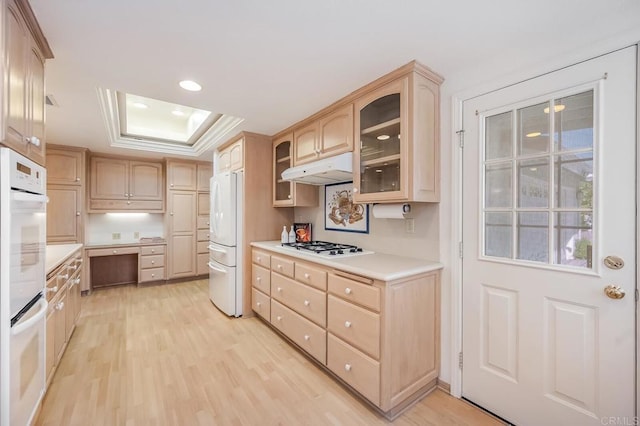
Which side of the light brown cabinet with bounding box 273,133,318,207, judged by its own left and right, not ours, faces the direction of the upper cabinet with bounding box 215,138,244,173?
right

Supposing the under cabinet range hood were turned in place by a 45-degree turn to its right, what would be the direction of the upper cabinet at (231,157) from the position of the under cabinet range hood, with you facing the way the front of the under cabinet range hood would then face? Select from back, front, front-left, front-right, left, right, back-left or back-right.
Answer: front-right

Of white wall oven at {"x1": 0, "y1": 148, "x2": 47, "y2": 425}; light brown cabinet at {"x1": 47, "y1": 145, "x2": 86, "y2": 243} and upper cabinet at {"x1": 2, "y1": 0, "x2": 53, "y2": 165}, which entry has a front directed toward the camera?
the light brown cabinet

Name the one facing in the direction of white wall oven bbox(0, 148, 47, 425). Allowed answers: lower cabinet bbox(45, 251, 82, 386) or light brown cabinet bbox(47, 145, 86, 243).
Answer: the light brown cabinet

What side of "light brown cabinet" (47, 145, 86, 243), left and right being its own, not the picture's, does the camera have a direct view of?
front

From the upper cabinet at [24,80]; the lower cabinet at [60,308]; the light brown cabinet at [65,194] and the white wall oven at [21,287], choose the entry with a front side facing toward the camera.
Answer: the light brown cabinet

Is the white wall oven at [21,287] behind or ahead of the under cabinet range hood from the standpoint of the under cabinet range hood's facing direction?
ahead

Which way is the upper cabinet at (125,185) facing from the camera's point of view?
toward the camera

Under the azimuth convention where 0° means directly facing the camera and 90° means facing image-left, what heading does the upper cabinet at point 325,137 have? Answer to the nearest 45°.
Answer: approximately 45°

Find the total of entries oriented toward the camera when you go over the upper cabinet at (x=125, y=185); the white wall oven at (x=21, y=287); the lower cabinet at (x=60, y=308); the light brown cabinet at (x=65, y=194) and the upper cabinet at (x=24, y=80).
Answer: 2

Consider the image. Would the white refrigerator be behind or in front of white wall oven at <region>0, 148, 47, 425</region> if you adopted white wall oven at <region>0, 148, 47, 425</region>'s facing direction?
in front

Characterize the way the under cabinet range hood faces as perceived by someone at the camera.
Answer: facing the viewer and to the left of the viewer

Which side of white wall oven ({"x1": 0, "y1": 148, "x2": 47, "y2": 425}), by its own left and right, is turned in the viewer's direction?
right

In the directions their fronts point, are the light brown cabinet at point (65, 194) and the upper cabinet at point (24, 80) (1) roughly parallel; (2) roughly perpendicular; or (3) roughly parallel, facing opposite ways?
roughly perpendicular
